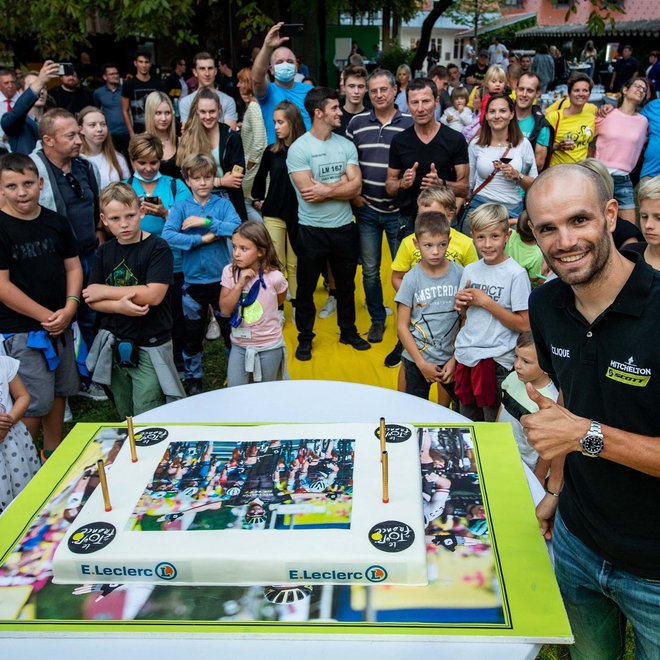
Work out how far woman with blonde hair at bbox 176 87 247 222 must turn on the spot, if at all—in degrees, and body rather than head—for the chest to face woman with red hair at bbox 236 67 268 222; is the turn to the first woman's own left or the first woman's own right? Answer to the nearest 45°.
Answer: approximately 135° to the first woman's own left

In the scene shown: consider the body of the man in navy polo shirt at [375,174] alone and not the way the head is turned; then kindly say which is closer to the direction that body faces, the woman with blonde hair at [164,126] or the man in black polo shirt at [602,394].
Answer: the man in black polo shirt

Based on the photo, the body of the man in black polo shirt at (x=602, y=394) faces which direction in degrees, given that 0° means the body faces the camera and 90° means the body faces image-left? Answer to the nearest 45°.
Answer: approximately 45°

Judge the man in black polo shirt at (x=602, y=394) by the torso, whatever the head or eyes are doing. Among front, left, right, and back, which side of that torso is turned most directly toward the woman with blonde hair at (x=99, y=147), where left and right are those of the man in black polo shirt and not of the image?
right

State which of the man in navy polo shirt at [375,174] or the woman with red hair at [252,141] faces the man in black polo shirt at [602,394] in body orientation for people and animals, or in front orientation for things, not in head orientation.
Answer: the man in navy polo shirt at [375,174]

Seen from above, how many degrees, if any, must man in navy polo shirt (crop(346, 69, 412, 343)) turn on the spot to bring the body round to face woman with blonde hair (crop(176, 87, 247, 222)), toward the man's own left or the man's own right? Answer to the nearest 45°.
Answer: approximately 90° to the man's own right

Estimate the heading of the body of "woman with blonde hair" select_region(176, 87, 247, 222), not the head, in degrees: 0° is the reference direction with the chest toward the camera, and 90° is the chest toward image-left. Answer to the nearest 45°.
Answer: approximately 0°
